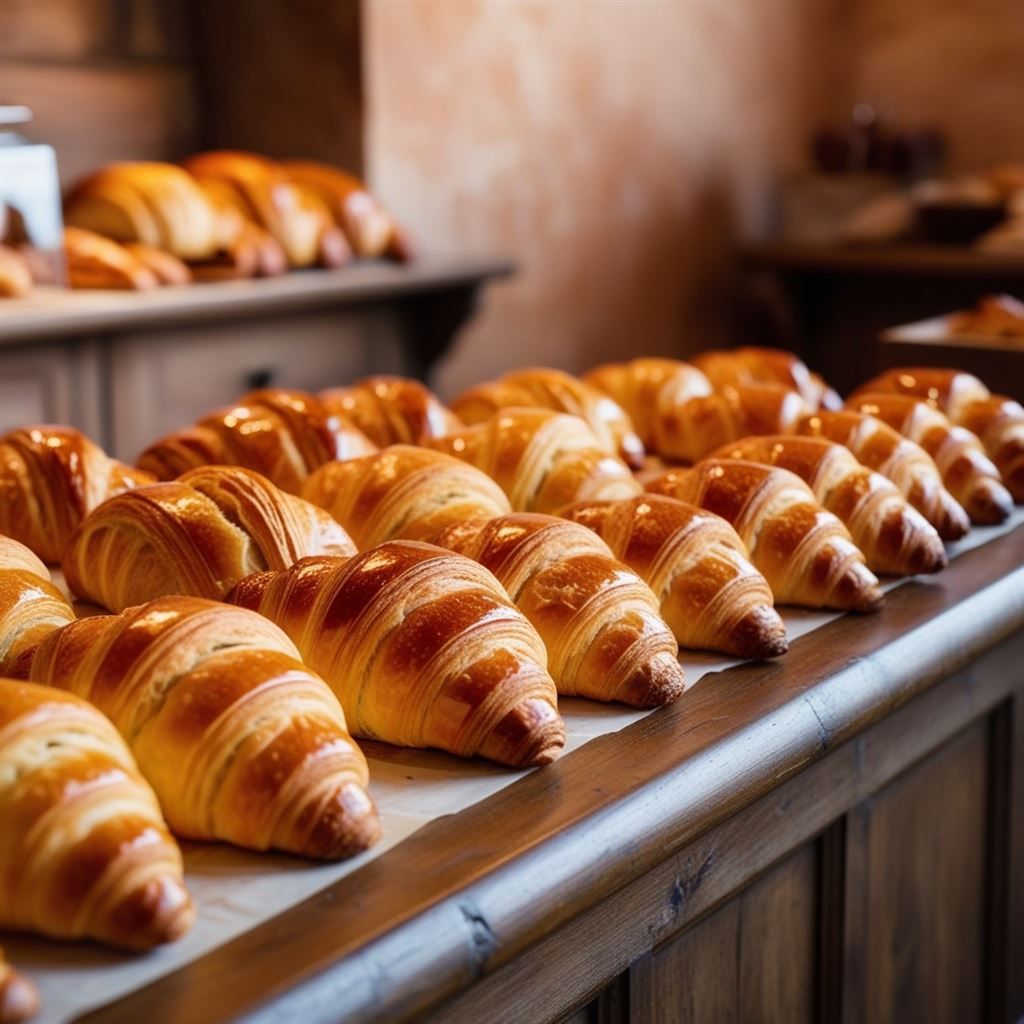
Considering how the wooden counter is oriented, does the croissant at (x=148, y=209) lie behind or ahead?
behind

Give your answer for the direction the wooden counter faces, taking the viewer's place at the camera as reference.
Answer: facing the viewer and to the right of the viewer

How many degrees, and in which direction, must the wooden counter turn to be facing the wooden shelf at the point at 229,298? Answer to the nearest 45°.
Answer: approximately 135° to its left

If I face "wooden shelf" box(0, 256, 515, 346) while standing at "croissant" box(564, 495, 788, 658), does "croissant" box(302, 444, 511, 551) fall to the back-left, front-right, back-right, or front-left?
front-left
